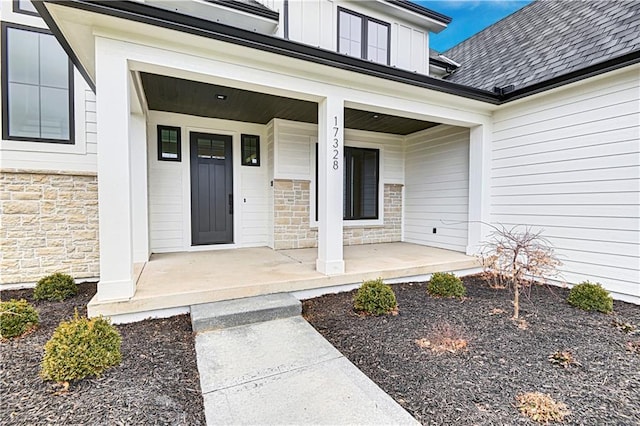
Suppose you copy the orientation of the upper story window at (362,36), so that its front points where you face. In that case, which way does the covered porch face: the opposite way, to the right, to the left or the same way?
the same way

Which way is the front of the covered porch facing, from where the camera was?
facing the viewer and to the right of the viewer

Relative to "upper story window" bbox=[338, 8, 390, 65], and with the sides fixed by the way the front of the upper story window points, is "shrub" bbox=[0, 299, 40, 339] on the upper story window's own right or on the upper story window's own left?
on the upper story window's own right

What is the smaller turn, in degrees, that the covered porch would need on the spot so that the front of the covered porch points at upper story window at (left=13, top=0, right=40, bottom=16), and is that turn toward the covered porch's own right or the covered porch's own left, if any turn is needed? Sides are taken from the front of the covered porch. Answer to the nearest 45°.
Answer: approximately 135° to the covered porch's own right

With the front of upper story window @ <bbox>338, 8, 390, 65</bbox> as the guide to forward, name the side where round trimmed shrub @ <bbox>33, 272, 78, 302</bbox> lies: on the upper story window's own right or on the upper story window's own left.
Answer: on the upper story window's own right

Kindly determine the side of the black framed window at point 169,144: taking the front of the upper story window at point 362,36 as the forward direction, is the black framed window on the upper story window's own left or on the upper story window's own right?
on the upper story window's own right

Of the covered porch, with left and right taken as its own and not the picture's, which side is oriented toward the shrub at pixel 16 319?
right

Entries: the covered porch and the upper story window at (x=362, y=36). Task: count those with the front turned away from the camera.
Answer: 0

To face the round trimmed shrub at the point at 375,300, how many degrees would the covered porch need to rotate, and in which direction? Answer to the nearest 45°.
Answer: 0° — it already faces it

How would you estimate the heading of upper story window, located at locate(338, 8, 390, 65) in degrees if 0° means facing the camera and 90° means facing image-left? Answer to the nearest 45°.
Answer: approximately 315°
